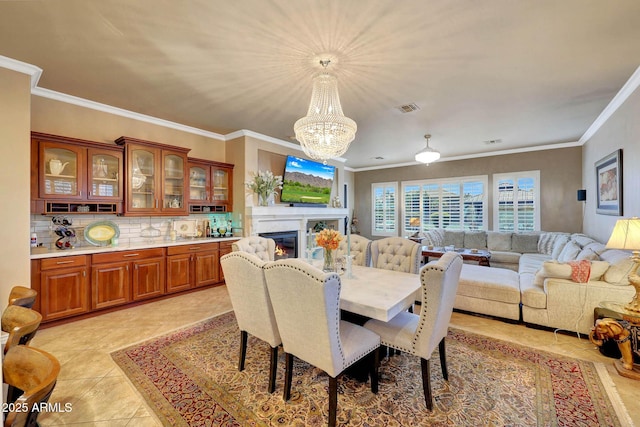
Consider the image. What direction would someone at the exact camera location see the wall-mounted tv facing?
facing the viewer and to the right of the viewer

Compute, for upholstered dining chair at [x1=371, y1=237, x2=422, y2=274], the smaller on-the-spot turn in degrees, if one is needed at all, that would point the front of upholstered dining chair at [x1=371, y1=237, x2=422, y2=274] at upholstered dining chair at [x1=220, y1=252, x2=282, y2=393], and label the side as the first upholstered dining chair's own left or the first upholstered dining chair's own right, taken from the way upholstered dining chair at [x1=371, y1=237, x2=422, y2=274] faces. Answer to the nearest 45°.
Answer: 0° — it already faces it

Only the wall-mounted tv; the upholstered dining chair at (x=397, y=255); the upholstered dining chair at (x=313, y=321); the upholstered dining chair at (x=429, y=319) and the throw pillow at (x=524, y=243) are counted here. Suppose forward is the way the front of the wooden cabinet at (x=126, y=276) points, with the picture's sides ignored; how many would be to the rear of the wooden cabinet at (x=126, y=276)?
0

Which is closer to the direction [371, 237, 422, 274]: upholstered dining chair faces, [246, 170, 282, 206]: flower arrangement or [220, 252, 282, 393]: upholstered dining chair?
the upholstered dining chair

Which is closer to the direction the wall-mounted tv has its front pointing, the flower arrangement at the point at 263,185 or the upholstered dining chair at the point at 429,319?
the upholstered dining chair

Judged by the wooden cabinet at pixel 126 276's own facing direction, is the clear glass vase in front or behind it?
in front

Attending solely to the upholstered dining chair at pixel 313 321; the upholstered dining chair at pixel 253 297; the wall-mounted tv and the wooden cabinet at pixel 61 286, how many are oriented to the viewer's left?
0

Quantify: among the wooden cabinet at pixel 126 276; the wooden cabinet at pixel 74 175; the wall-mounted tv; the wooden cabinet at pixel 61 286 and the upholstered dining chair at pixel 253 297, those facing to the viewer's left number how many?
0

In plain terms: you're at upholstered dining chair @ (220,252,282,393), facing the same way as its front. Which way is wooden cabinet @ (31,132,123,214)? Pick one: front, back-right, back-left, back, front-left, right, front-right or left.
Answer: left

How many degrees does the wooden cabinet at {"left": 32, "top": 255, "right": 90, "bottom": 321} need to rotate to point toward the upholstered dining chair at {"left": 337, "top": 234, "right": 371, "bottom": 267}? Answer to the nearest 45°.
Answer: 0° — it already faces it

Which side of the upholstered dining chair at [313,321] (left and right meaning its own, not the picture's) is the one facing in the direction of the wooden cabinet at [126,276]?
left

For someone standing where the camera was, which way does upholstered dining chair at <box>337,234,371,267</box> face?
facing the viewer and to the left of the viewer

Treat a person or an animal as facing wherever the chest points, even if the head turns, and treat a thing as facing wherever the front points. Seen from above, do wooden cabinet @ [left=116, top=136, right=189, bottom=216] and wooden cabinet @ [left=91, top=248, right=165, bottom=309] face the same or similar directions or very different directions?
same or similar directions

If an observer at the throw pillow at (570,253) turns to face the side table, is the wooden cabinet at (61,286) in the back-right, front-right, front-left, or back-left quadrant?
front-right

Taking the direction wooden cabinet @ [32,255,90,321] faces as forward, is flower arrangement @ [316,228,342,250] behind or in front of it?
in front

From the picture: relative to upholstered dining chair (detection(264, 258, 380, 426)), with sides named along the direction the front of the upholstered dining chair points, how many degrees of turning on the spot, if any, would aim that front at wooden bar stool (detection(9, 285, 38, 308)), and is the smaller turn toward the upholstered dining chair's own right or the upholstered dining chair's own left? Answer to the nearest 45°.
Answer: approximately 135° to the upholstered dining chair's own left

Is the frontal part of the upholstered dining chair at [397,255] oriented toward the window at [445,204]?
no

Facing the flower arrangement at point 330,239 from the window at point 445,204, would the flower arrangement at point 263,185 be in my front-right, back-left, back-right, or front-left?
front-right

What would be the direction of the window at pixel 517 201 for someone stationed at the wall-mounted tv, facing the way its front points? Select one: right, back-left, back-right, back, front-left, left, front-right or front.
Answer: front-left
